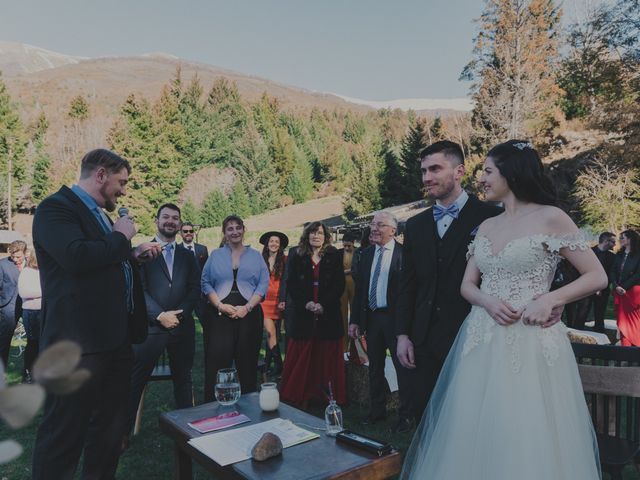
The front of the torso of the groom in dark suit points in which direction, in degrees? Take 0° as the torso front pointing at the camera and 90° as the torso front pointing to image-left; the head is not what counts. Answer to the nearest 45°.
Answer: approximately 45°

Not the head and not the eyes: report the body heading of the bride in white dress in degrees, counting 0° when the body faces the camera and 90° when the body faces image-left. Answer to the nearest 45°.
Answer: approximately 45°

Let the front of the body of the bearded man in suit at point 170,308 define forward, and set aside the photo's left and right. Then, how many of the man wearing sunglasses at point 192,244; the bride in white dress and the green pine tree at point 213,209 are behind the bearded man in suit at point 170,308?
2

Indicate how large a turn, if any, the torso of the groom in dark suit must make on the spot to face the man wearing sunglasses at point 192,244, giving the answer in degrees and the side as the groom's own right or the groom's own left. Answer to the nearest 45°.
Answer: approximately 90° to the groom's own right

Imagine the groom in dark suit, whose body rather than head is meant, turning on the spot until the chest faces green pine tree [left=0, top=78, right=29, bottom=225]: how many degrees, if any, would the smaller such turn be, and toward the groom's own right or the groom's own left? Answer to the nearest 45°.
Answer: approximately 90° to the groom's own right

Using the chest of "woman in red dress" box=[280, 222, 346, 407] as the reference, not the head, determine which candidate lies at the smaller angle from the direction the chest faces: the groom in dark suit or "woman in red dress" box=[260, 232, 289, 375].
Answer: the groom in dark suit

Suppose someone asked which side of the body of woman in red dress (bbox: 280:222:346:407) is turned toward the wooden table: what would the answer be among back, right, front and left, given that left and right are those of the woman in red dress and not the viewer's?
front

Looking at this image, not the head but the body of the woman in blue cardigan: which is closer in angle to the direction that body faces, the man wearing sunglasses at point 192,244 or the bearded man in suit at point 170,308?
the bearded man in suit

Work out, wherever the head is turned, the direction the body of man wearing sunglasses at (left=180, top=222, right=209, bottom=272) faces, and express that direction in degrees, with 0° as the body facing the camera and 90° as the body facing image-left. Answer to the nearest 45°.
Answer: approximately 0°

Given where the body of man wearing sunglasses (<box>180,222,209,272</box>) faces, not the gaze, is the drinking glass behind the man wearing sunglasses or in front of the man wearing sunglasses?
in front
